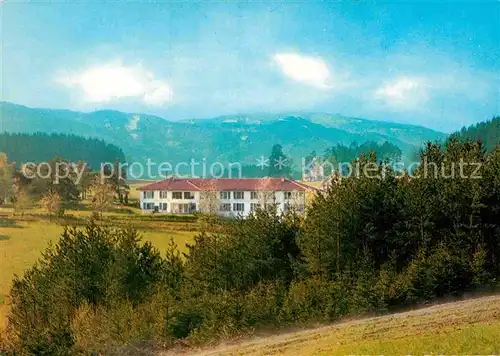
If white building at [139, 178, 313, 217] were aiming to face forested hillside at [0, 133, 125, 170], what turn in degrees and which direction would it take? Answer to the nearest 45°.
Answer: approximately 135° to its right

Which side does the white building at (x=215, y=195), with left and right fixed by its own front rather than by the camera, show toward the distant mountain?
back

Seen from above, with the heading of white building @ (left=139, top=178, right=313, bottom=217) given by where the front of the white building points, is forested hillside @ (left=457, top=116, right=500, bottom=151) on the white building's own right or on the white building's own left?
on the white building's own left

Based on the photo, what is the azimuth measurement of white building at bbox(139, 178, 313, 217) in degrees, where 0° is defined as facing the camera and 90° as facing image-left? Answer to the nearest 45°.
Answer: approximately 0°
